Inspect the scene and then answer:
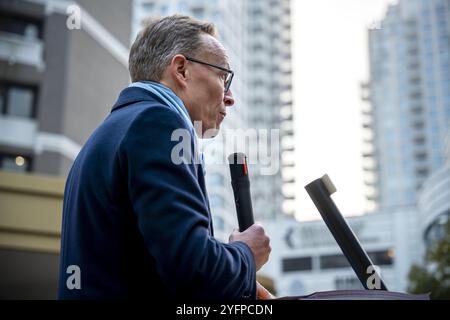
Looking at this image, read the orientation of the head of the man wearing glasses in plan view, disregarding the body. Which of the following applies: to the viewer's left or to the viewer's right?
to the viewer's right

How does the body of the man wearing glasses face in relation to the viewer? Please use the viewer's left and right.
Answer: facing away from the viewer and to the right of the viewer
